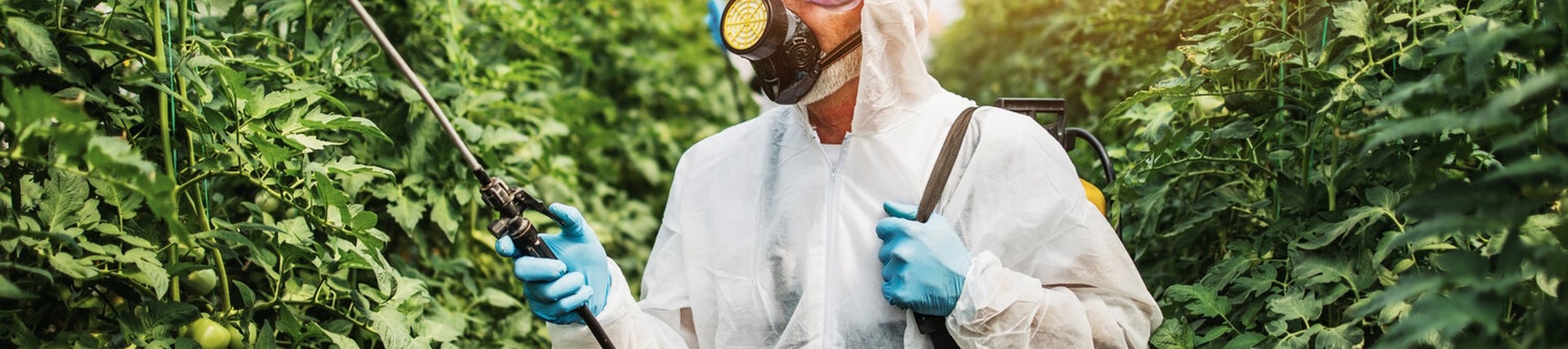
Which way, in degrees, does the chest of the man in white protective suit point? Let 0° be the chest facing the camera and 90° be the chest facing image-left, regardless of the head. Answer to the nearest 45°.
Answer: approximately 45°
